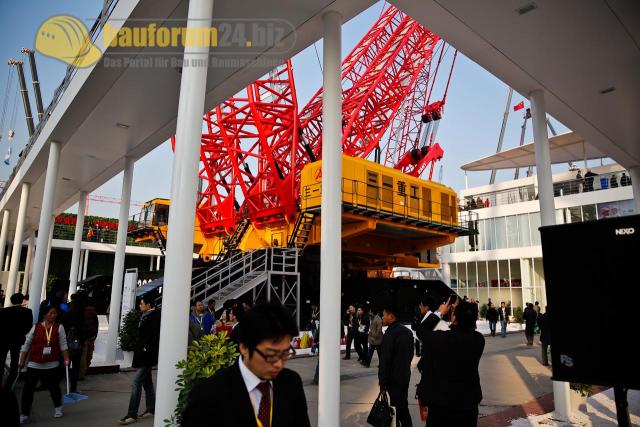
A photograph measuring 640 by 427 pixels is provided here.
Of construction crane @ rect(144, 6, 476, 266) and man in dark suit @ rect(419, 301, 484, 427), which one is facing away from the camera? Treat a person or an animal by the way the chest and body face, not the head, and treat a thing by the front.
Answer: the man in dark suit

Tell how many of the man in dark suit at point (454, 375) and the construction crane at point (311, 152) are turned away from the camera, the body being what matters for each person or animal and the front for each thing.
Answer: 1

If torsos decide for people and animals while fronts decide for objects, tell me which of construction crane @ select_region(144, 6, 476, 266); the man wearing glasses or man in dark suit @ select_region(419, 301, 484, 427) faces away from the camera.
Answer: the man in dark suit

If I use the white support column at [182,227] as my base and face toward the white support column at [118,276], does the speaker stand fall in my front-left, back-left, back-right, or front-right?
back-right

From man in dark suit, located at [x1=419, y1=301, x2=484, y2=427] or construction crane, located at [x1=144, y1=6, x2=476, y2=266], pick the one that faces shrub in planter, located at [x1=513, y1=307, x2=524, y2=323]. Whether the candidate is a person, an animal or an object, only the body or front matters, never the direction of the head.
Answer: the man in dark suit

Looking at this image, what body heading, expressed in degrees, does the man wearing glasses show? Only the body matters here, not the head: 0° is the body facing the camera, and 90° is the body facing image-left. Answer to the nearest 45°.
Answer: approximately 315°

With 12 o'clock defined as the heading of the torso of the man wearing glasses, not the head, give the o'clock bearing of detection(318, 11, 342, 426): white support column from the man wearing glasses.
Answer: The white support column is roughly at 8 o'clock from the man wearing glasses.

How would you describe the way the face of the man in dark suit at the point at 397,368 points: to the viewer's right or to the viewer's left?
to the viewer's left

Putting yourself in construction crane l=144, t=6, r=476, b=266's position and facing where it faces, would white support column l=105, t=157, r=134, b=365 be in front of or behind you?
in front

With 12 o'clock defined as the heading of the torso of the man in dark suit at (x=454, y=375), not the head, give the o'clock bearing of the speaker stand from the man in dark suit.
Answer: The speaker stand is roughly at 4 o'clock from the man in dark suit.

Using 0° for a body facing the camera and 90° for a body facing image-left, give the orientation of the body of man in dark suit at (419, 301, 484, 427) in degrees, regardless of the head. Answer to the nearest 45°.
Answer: approximately 180°
